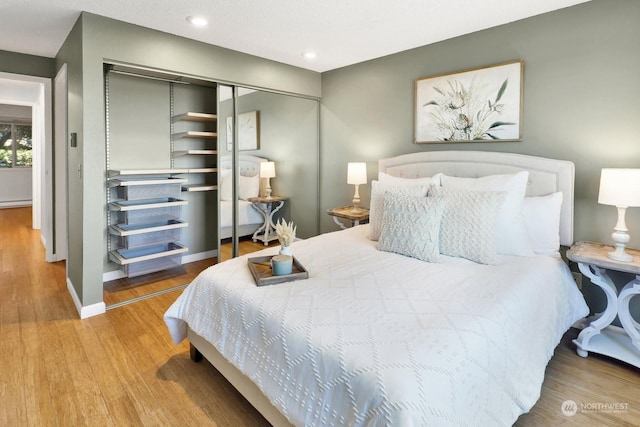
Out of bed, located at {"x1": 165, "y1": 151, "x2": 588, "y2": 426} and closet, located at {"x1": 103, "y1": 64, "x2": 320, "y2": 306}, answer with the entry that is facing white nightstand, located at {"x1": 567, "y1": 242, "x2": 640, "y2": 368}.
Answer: the closet

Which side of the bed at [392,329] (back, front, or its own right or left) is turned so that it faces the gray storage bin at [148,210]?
right

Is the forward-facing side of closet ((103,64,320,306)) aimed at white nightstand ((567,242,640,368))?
yes

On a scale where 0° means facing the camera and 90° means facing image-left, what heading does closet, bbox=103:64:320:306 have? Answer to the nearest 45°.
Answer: approximately 315°
